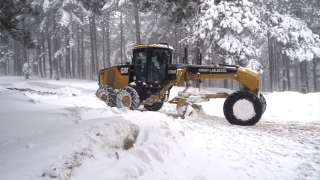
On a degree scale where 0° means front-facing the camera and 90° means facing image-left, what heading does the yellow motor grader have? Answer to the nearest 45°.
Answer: approximately 315°

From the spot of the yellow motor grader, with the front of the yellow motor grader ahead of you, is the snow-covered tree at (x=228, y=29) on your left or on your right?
on your left
